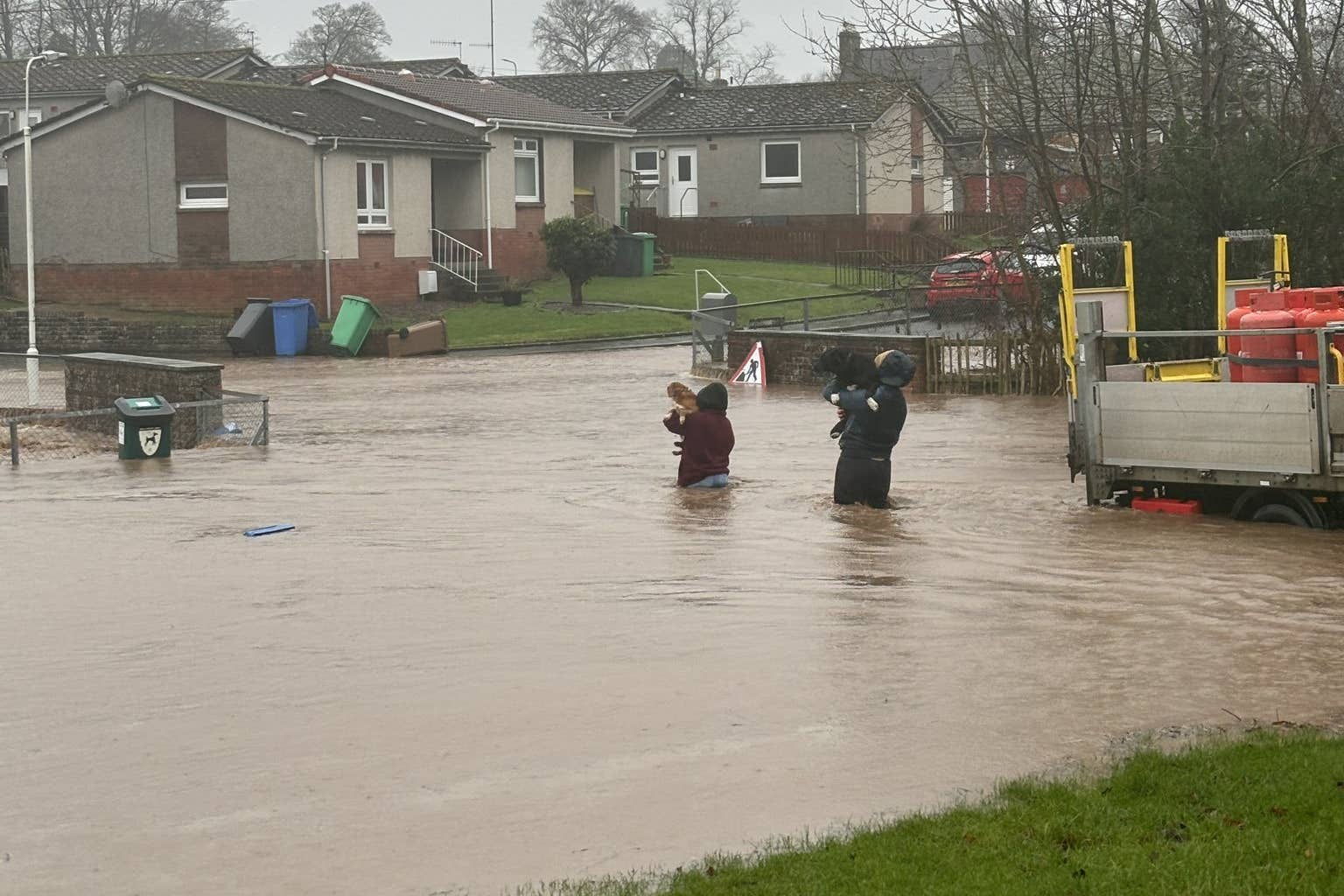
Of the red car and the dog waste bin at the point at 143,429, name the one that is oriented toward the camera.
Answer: the dog waste bin

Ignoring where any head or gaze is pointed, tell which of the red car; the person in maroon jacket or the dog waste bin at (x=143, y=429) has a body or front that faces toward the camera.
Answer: the dog waste bin

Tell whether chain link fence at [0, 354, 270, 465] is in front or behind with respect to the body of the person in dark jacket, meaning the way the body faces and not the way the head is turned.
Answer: in front

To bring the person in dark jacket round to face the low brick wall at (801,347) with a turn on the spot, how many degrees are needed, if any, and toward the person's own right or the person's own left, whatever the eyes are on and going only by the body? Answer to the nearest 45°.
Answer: approximately 45° to the person's own right

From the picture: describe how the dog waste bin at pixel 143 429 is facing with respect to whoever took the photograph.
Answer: facing the viewer

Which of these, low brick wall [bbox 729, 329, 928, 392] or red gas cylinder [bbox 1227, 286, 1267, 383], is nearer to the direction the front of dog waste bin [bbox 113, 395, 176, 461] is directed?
the red gas cylinder

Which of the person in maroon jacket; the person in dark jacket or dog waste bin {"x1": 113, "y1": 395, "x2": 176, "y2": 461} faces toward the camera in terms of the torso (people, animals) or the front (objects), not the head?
the dog waste bin

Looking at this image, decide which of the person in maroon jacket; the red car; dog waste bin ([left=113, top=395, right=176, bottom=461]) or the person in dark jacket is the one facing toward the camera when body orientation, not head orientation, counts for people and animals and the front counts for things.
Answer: the dog waste bin

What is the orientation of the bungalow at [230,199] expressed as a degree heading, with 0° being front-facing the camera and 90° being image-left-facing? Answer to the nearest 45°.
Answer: approximately 315°

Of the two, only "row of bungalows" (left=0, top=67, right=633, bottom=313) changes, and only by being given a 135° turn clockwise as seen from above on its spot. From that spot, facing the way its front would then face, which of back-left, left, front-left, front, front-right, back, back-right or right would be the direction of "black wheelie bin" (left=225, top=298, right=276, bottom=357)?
left

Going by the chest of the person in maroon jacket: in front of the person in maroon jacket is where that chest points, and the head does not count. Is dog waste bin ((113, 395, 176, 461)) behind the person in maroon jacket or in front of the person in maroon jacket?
in front

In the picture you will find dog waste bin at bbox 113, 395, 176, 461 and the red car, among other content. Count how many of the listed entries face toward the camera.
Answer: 1

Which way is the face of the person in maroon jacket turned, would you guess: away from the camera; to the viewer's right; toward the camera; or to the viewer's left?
away from the camera

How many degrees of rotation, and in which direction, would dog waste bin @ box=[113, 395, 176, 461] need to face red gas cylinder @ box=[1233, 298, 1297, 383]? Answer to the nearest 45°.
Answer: approximately 45° to its left
